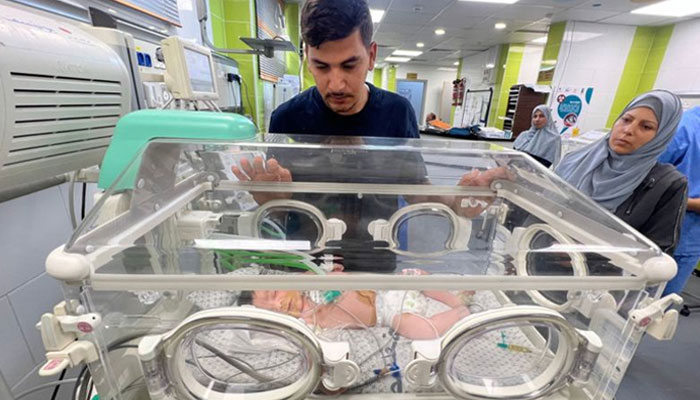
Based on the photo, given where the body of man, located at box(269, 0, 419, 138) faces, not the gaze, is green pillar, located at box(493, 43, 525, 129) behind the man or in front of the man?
behind

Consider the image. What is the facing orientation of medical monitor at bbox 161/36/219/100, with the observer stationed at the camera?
facing the viewer and to the right of the viewer

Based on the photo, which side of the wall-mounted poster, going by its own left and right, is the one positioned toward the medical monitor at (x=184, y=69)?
front

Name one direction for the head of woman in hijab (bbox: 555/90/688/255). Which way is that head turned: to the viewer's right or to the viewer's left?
to the viewer's left

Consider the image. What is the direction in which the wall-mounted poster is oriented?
toward the camera

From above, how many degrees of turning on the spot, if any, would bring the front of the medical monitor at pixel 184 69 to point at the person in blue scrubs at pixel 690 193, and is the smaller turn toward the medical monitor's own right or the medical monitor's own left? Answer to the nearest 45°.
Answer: approximately 45° to the medical monitor's own left

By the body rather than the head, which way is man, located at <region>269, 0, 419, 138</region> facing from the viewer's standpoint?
toward the camera

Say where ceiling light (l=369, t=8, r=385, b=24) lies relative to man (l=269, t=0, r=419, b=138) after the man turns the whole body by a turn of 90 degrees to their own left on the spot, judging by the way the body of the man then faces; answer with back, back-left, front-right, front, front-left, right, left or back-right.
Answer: left

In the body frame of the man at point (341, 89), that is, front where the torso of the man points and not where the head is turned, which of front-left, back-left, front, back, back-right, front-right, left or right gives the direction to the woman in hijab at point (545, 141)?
back-left

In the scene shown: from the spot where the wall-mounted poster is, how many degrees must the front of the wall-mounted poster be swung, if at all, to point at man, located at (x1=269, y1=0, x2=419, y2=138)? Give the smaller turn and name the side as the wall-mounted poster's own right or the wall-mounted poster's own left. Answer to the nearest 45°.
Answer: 0° — it already faces them
